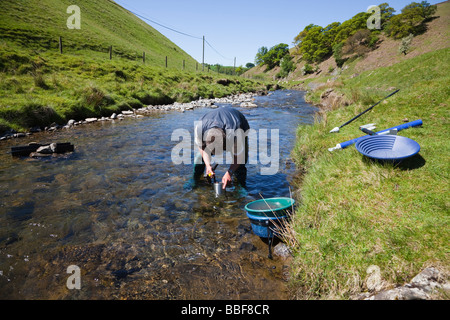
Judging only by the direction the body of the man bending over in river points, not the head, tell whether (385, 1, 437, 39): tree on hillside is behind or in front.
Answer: behind

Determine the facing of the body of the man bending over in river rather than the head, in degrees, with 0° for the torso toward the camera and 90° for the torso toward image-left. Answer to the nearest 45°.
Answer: approximately 0°

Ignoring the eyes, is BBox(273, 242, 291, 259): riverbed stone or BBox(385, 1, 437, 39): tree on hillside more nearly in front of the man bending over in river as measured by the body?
the riverbed stone
